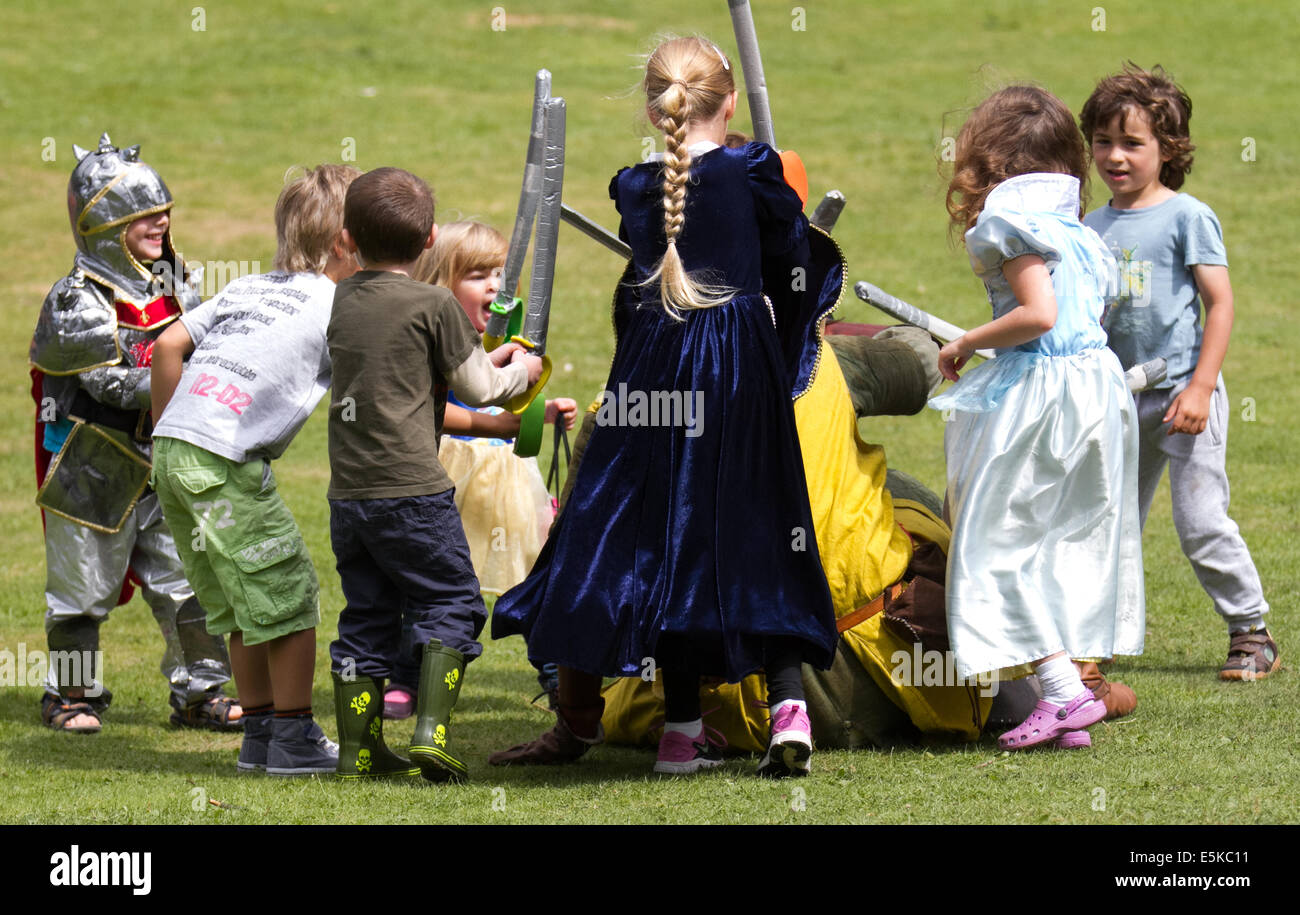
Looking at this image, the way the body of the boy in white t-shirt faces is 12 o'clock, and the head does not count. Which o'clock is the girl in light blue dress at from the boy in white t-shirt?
The girl in light blue dress is roughly at 2 o'clock from the boy in white t-shirt.

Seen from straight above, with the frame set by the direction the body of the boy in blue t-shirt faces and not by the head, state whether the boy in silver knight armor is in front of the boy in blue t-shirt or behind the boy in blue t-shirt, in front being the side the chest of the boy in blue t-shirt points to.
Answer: in front

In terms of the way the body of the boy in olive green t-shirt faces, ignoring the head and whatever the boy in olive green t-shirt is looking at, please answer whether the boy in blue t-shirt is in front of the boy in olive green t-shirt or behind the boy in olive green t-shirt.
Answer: in front

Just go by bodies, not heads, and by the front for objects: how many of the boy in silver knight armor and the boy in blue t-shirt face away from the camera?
0

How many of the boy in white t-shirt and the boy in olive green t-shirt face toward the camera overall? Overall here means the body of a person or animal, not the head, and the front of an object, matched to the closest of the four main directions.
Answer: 0

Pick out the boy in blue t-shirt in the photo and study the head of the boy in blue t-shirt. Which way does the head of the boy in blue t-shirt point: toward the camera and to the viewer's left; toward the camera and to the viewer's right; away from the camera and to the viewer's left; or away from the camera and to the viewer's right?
toward the camera and to the viewer's left

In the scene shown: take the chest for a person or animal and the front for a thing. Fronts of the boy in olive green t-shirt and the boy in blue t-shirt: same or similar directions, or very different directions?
very different directions

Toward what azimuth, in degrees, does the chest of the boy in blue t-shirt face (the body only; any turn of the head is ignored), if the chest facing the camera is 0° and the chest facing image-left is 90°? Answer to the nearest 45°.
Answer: approximately 45°

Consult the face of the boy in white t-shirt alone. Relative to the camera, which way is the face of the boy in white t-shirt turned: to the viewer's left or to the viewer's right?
to the viewer's right

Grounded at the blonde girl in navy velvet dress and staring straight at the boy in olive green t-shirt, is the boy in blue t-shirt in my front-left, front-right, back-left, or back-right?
back-right

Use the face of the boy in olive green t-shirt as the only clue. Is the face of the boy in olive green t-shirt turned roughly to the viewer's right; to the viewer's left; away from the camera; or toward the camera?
away from the camera

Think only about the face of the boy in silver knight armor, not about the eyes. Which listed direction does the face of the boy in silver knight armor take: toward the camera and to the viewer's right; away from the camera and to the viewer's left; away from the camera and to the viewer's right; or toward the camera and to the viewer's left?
toward the camera and to the viewer's right
